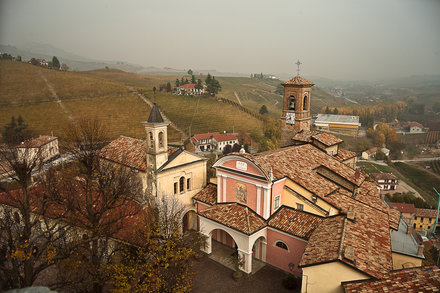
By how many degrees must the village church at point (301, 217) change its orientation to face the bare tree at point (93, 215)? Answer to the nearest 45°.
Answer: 0° — it already faces it

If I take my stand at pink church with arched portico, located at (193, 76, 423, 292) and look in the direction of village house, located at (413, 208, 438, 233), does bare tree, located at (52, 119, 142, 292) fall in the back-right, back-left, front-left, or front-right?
back-left

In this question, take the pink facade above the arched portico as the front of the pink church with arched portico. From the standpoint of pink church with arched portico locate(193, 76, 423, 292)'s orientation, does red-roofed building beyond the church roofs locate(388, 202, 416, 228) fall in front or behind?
behind

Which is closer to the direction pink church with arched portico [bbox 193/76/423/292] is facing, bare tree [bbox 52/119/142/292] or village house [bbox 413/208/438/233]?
the bare tree

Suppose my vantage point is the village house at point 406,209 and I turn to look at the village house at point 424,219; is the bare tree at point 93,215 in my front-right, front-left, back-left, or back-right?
back-right

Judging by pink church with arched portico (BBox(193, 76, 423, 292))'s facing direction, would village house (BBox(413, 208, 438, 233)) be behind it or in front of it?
behind

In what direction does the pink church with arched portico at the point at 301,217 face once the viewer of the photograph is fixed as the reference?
facing the viewer and to the left of the viewer
